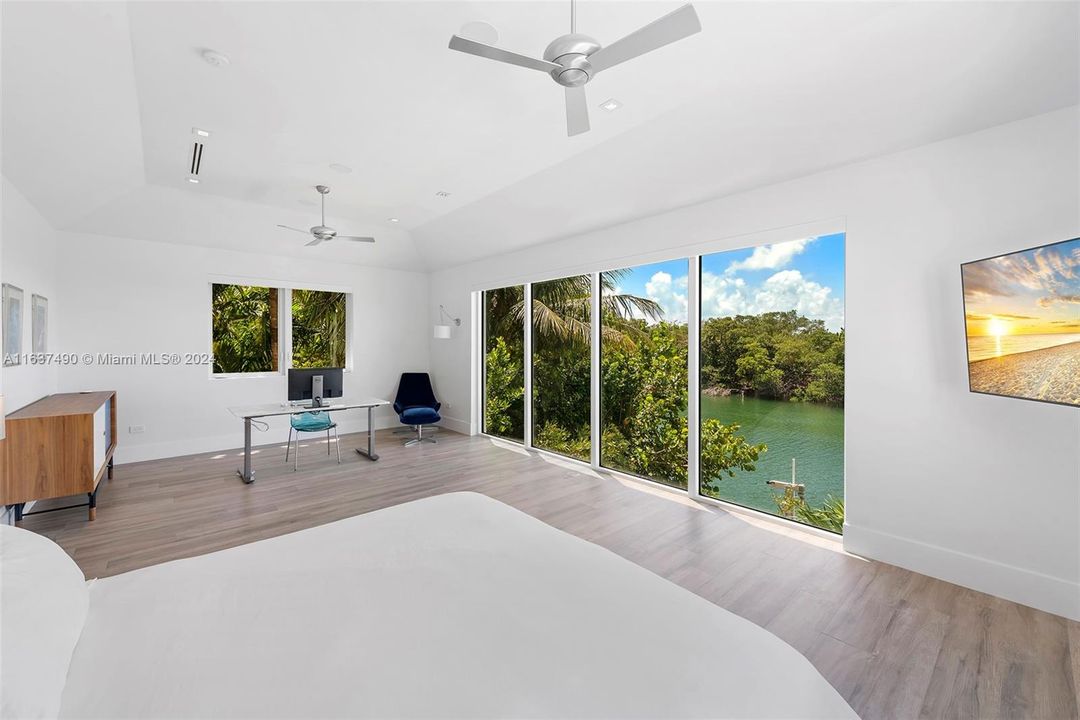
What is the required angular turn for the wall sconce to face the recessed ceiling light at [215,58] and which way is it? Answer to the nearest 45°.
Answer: approximately 45° to its left

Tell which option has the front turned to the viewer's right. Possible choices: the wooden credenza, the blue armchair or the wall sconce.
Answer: the wooden credenza

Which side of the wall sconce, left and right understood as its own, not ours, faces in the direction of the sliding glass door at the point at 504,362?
left

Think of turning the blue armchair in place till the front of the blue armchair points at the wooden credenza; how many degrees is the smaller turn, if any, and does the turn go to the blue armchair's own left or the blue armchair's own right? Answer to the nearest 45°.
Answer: approximately 45° to the blue armchair's own right

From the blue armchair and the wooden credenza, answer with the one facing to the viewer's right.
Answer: the wooden credenza

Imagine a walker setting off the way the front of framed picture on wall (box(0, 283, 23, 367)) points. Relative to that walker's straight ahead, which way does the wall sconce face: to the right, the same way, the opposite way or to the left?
the opposite way

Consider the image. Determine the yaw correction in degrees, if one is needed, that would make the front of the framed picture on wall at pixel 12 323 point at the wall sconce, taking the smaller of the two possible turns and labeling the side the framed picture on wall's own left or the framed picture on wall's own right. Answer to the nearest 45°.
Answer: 0° — it already faces it

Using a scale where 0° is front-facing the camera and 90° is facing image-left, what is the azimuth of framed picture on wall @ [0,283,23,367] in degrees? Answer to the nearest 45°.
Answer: approximately 270°

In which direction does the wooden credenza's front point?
to the viewer's right

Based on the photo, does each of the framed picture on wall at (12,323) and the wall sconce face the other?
yes

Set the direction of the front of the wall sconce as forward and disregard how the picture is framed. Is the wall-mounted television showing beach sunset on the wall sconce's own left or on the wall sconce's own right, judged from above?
on the wall sconce's own left
